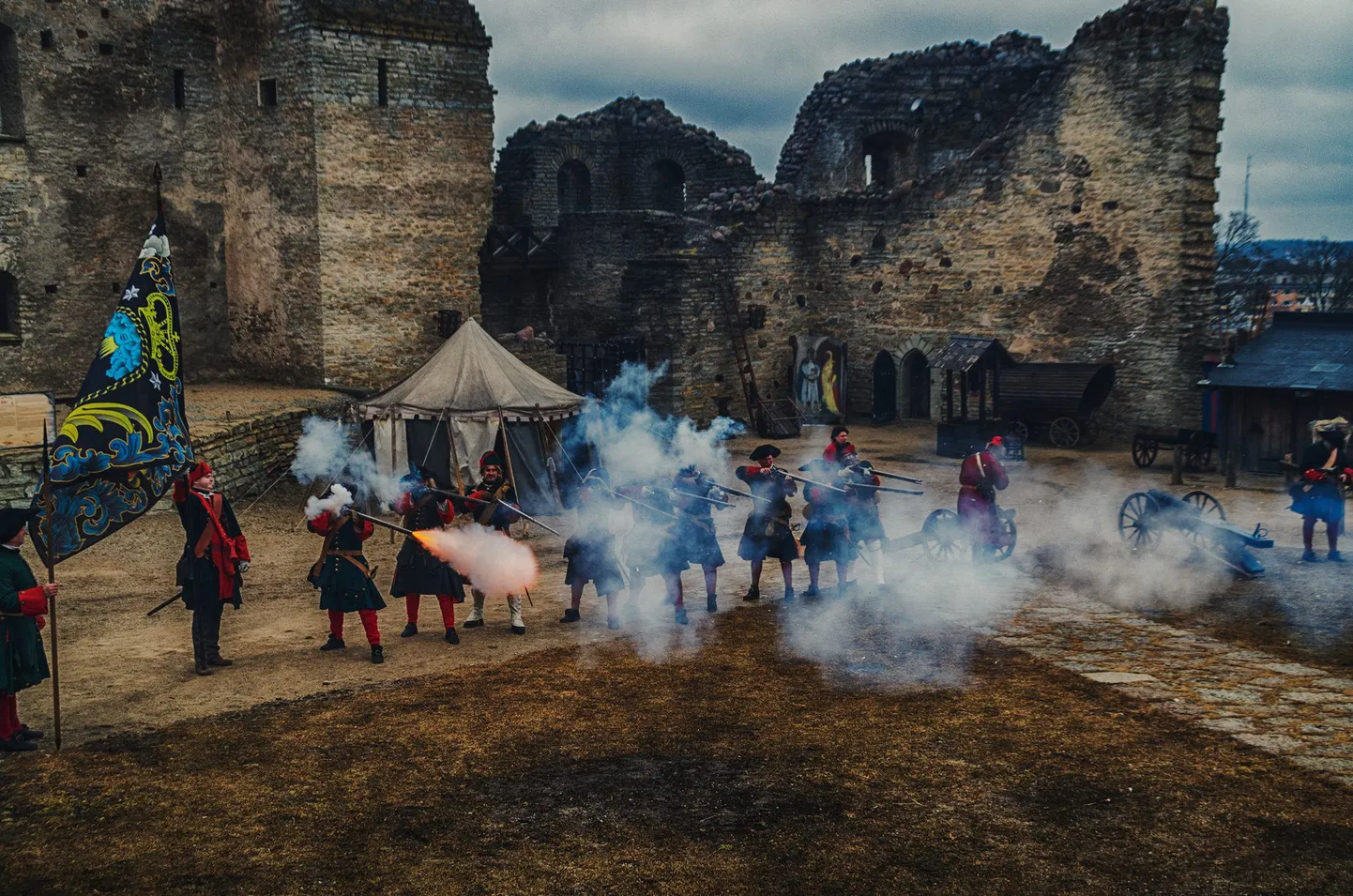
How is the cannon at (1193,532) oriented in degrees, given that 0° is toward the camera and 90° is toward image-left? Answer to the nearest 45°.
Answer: approximately 135°

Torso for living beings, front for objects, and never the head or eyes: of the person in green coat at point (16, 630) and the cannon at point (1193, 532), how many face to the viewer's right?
1

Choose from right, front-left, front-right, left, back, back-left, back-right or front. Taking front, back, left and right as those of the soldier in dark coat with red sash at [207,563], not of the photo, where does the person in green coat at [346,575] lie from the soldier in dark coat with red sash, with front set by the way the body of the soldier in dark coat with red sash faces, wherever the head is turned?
front-left

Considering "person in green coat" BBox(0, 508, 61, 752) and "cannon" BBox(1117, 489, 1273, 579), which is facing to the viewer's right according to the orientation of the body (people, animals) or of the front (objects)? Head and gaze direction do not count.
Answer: the person in green coat

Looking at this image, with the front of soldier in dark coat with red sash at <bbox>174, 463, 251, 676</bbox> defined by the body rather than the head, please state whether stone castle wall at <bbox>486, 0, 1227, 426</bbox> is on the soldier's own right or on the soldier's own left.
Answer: on the soldier's own left

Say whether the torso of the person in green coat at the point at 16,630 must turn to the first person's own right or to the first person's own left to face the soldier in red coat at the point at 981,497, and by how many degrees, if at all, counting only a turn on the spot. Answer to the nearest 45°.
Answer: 0° — they already face them

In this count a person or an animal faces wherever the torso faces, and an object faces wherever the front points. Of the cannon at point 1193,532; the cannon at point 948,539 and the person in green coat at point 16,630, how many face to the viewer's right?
1

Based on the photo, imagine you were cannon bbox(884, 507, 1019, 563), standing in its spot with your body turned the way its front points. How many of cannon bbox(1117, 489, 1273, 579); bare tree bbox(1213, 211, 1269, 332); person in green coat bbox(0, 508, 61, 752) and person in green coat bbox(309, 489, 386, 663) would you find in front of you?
2

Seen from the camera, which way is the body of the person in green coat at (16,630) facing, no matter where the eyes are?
to the viewer's right

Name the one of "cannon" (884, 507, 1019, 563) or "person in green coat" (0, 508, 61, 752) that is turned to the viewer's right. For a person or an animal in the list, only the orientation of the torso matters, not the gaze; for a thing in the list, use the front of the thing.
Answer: the person in green coat
